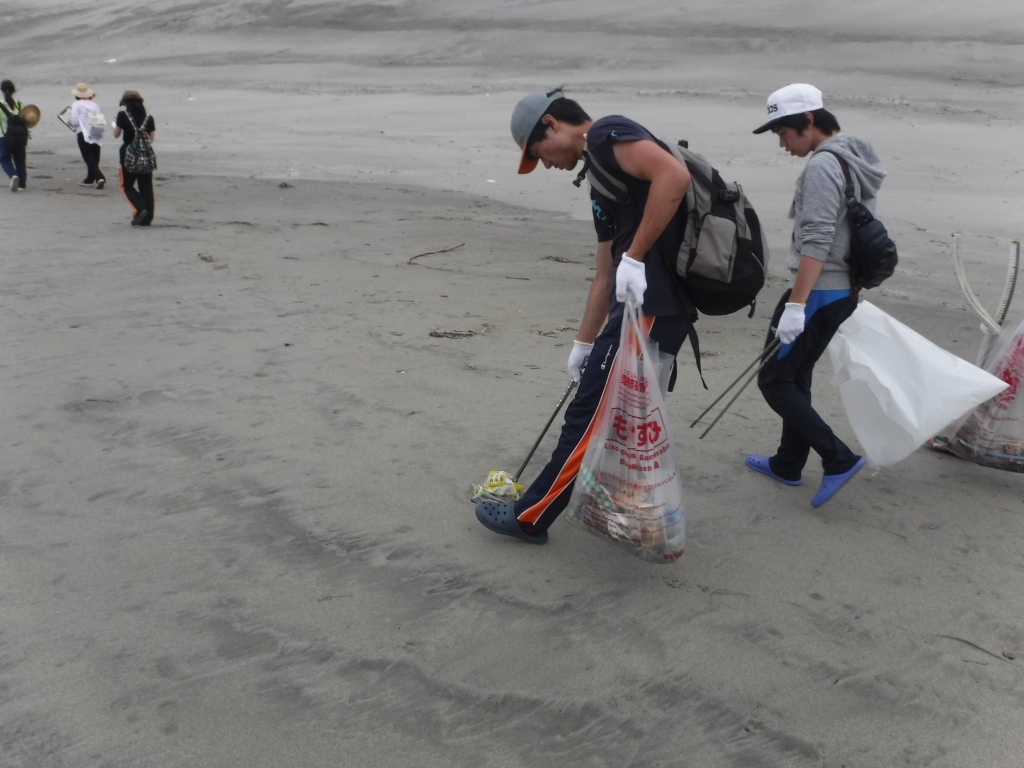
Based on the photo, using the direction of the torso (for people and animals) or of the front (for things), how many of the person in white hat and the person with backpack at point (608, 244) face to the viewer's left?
2

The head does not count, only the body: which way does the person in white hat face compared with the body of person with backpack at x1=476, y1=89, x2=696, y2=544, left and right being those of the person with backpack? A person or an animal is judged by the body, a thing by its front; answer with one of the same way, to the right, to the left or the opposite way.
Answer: the same way

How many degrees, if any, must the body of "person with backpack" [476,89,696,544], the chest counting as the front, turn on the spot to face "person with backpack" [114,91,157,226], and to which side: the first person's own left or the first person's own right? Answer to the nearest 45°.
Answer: approximately 45° to the first person's own right

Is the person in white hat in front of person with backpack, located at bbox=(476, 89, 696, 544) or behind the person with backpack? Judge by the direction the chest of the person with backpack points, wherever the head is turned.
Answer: behind

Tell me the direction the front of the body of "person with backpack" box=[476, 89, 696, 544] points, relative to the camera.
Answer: to the viewer's left

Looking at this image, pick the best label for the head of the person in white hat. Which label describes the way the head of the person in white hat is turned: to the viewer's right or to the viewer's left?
to the viewer's left

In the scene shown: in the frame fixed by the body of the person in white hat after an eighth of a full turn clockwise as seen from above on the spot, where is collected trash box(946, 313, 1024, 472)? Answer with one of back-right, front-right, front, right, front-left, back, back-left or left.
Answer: right

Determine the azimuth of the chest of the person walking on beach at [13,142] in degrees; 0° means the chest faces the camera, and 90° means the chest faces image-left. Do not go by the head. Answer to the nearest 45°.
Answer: approximately 135°

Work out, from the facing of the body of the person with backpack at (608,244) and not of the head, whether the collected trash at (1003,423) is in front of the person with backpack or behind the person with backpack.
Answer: behind

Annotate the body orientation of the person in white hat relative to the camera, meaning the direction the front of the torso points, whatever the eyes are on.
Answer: to the viewer's left
